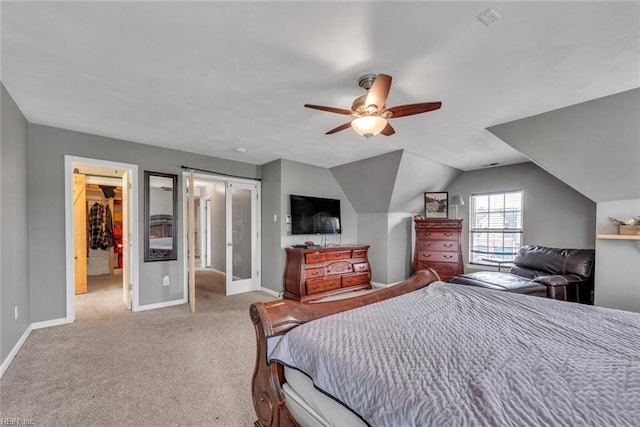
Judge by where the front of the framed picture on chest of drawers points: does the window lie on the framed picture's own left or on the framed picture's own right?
on the framed picture's own left

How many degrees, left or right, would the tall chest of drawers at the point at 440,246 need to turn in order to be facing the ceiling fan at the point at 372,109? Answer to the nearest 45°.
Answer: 0° — it already faces it

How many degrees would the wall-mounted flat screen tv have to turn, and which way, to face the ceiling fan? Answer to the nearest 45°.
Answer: approximately 45° to its right

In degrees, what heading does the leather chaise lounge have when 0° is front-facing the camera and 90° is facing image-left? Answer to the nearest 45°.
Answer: approximately 45°

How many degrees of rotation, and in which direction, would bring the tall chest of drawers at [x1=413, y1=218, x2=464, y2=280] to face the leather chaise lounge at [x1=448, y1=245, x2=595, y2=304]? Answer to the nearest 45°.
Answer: approximately 45° to its left

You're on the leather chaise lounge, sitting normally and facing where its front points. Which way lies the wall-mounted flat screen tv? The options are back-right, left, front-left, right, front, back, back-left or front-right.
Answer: front-right

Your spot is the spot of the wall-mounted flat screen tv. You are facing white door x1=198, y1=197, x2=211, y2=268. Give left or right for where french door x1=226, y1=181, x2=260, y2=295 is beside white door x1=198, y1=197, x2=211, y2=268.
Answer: left
